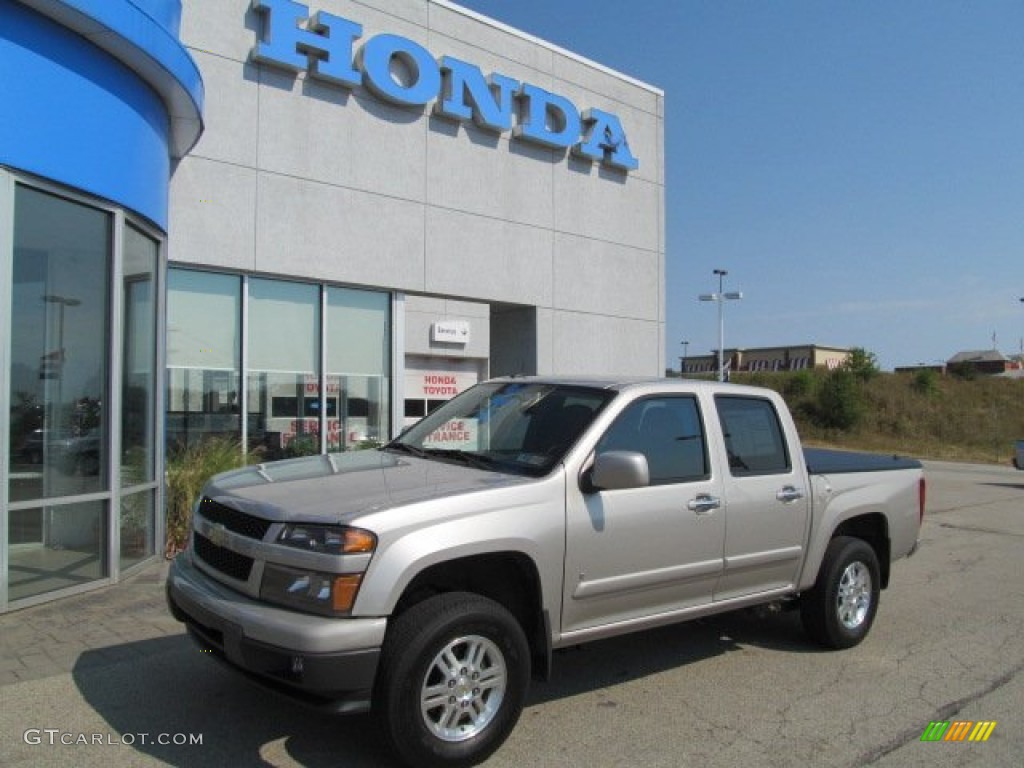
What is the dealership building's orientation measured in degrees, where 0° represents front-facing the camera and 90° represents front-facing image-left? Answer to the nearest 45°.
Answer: approximately 315°

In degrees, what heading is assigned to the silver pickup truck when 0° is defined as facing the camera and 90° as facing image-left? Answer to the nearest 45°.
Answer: approximately 45°

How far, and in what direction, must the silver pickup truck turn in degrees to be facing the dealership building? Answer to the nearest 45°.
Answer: approximately 90° to its right

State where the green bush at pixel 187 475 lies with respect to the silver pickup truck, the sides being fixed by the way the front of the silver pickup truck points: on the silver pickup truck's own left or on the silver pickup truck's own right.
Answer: on the silver pickup truck's own right

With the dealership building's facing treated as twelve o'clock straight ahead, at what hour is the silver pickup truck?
The silver pickup truck is roughly at 1 o'clock from the dealership building.

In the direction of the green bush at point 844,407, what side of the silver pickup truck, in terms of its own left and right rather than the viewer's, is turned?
back

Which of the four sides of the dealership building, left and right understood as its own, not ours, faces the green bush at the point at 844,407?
left

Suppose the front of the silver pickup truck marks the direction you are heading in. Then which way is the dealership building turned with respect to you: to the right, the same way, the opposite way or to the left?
to the left
